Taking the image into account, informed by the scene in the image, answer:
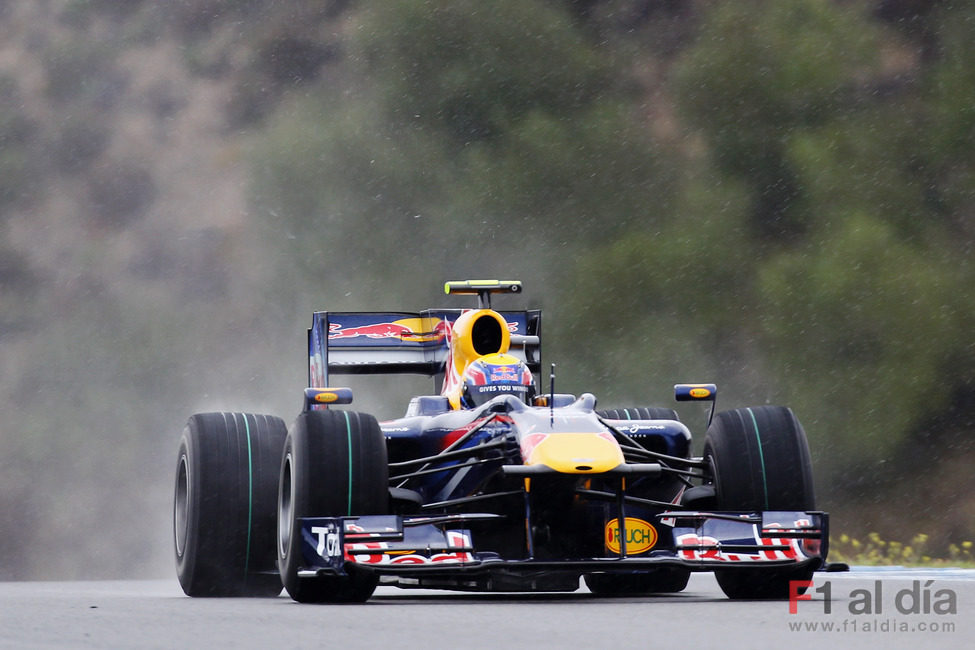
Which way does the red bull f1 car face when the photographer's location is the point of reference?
facing the viewer
